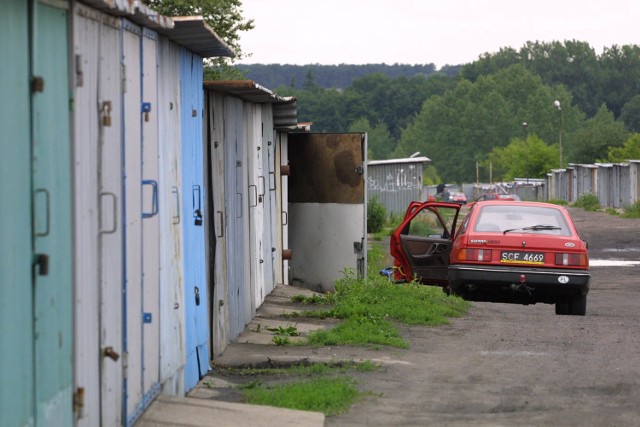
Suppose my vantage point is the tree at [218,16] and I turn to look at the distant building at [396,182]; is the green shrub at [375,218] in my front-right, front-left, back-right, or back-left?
front-right

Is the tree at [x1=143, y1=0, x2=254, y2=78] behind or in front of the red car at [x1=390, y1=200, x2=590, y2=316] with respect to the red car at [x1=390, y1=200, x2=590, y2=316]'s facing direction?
in front

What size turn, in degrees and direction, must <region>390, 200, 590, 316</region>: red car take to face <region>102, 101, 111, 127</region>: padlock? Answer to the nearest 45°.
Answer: approximately 180°

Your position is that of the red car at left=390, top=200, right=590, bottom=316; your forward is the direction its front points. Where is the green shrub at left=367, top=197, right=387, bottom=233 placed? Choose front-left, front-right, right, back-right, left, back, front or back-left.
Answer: front

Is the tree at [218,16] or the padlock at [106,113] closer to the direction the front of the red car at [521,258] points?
the tree

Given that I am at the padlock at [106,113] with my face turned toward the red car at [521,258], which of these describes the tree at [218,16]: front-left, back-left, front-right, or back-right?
front-left

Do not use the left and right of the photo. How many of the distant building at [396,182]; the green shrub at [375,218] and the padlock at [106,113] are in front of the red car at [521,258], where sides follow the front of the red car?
2

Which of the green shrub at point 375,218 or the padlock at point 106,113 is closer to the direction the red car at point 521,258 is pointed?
the green shrub

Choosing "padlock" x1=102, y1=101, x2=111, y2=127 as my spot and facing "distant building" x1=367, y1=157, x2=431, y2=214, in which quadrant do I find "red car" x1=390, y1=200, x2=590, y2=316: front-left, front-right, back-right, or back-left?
front-right

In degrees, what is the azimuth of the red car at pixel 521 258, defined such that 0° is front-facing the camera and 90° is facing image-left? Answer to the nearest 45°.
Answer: approximately 180°

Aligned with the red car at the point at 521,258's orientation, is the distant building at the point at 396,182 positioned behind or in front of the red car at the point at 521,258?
in front
